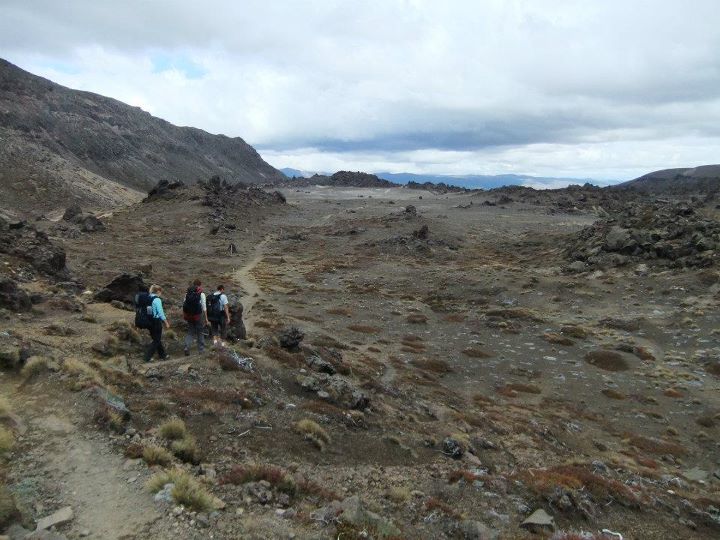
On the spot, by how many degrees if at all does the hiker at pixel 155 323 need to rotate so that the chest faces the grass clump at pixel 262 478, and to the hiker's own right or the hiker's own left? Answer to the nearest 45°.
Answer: approximately 90° to the hiker's own right

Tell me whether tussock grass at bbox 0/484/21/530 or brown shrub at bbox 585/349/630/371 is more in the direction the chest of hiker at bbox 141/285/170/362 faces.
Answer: the brown shrub

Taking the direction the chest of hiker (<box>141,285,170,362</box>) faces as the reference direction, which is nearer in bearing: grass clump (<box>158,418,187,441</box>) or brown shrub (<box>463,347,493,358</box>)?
the brown shrub

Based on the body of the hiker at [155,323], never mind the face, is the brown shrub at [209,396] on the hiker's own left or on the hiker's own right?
on the hiker's own right
